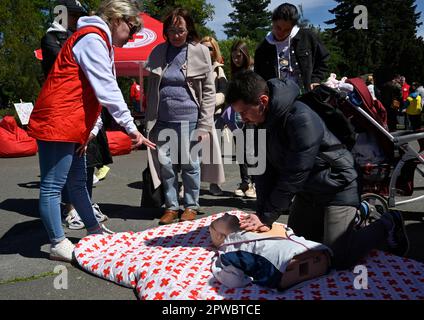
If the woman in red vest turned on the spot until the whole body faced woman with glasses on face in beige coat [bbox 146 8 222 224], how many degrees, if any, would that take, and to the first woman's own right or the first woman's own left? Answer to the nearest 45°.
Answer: approximately 45° to the first woman's own left

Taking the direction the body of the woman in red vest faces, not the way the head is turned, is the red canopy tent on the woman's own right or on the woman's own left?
on the woman's own left

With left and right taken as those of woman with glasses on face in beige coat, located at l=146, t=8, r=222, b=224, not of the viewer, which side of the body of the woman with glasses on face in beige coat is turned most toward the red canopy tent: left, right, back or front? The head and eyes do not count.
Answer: back

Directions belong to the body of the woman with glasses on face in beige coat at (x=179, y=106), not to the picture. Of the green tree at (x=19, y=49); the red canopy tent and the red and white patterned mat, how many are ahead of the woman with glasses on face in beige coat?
1

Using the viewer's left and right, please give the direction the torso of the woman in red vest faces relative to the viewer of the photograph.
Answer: facing to the right of the viewer

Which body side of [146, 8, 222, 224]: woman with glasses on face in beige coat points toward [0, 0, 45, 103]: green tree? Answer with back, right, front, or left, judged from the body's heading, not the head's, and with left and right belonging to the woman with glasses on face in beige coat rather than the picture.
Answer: back

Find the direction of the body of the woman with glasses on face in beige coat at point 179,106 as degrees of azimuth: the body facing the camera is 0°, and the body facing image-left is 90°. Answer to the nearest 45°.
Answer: approximately 0°

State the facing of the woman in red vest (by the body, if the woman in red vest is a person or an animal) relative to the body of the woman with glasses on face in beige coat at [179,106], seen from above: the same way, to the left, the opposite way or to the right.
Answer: to the left

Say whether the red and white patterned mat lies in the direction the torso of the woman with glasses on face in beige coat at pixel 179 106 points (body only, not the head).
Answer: yes

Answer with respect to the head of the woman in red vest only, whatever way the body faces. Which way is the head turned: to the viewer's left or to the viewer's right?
to the viewer's right

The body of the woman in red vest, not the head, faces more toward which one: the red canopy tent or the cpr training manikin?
the cpr training manikin

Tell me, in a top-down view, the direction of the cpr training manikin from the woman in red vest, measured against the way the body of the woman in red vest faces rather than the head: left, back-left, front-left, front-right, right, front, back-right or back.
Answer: front-right

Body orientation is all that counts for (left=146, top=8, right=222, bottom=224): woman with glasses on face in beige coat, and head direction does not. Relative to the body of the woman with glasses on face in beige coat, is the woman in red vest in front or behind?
in front

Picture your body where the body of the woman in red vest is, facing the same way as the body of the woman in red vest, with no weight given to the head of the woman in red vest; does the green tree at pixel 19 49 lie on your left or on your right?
on your left

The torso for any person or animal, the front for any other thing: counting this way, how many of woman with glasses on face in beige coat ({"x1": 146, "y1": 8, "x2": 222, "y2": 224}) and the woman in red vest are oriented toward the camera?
1
